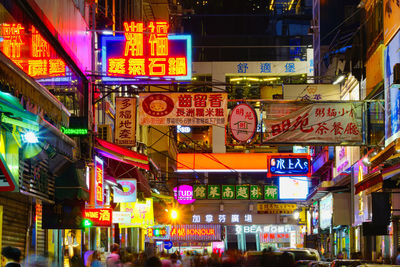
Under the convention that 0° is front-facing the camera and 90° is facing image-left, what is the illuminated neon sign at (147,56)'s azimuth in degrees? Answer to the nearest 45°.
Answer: approximately 0°

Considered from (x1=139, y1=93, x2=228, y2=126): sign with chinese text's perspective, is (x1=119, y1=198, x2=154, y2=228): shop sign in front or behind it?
behind

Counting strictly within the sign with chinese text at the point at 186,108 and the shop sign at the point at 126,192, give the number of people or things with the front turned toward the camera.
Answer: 2

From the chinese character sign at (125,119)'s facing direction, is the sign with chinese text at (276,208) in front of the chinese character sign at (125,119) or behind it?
behind

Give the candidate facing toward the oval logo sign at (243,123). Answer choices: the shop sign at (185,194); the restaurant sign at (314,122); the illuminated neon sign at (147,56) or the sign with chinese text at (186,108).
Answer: the shop sign

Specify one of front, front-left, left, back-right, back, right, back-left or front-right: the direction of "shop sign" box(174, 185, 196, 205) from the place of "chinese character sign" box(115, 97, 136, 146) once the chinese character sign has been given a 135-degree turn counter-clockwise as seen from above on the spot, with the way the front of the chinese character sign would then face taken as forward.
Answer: front-left

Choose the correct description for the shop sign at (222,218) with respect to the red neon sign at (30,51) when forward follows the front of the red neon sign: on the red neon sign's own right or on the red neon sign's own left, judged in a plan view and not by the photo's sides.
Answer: on the red neon sign's own left

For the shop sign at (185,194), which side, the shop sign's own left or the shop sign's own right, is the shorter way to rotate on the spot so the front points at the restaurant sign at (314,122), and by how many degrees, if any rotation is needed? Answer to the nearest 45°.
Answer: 0° — it already faces it
